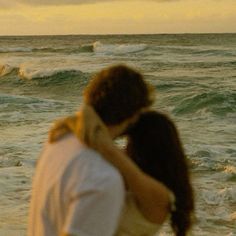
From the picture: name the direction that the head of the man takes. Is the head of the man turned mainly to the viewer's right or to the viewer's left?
to the viewer's right

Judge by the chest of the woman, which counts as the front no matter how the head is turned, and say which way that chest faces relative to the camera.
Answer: to the viewer's left

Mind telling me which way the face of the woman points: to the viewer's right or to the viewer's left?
to the viewer's left
